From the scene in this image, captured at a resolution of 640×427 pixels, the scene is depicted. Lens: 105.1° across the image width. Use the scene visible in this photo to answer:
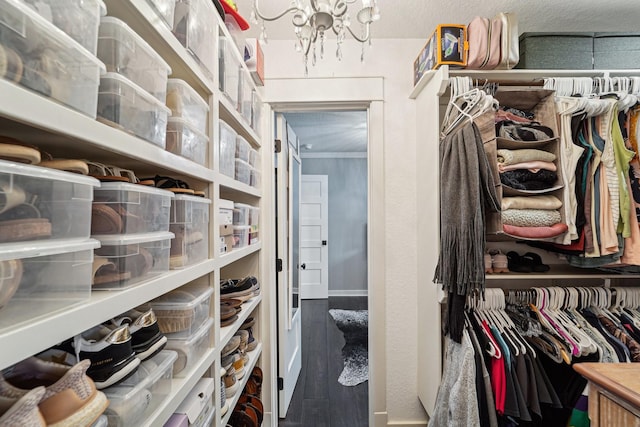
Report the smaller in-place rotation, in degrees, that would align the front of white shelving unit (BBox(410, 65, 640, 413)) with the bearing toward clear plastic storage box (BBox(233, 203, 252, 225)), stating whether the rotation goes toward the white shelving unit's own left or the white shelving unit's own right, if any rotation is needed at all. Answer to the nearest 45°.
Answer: approximately 45° to the white shelving unit's own right

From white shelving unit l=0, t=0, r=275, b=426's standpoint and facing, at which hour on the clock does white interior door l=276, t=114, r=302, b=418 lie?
The white interior door is roughly at 9 o'clock from the white shelving unit.

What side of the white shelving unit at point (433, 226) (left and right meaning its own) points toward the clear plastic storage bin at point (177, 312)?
front

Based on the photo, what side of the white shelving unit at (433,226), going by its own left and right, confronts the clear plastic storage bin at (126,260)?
front

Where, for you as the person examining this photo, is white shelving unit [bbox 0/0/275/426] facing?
facing the viewer and to the right of the viewer

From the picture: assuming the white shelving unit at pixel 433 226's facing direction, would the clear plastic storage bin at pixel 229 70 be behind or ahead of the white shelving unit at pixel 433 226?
ahead

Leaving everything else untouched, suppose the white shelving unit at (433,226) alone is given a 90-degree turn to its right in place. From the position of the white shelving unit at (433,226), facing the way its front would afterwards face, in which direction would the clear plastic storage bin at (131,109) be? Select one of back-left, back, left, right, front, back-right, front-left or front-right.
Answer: left

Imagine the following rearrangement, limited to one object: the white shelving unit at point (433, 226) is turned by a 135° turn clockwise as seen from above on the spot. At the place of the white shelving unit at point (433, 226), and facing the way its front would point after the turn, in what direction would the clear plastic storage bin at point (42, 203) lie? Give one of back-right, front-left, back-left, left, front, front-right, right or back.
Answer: back-left
